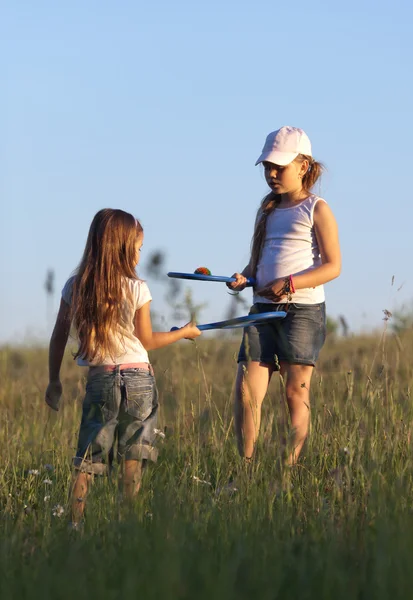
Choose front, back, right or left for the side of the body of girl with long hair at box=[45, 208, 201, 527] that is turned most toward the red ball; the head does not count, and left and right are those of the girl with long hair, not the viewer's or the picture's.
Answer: front

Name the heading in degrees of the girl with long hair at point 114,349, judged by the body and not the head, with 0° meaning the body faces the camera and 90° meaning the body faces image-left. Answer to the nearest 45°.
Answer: approximately 225°

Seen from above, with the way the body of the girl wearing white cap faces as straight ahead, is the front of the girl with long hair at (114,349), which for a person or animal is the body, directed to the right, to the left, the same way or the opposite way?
the opposite way

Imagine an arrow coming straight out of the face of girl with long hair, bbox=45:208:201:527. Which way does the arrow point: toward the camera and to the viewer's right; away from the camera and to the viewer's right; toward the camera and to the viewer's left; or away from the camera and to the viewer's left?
away from the camera and to the viewer's right

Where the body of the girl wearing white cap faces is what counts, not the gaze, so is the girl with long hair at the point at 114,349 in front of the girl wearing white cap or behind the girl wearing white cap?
in front

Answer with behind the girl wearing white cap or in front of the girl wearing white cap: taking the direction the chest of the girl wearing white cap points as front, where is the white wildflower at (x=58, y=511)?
in front

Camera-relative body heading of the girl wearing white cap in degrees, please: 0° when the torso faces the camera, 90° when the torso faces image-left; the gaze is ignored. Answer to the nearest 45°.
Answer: approximately 45°
